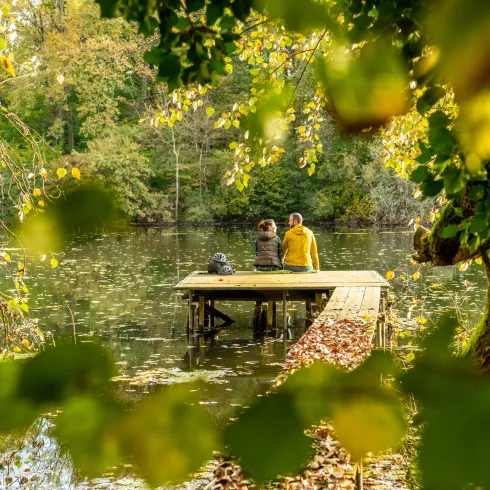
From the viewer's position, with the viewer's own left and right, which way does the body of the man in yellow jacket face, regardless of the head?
facing away from the viewer

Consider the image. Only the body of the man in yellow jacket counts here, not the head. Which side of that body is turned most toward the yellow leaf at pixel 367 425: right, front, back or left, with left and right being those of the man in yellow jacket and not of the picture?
back

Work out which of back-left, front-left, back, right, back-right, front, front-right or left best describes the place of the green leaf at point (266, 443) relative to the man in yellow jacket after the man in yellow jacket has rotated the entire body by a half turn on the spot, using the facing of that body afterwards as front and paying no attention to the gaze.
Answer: front

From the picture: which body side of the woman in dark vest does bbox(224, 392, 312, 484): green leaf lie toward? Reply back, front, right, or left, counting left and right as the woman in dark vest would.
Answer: back

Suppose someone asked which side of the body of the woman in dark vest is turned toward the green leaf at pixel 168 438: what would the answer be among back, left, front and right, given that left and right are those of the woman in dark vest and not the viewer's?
back

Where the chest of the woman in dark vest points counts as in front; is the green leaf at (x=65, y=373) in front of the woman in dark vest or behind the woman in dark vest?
behind

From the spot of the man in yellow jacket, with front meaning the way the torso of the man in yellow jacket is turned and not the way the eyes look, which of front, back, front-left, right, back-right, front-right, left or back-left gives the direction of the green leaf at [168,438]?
back

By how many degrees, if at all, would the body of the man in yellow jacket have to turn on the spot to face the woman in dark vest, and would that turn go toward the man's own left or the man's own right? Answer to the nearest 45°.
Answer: approximately 45° to the man's own left

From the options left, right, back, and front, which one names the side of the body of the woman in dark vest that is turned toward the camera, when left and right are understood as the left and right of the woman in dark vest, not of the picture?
back

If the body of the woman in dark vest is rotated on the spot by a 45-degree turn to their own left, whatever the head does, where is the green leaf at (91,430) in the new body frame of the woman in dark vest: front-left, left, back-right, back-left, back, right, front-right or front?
back-left

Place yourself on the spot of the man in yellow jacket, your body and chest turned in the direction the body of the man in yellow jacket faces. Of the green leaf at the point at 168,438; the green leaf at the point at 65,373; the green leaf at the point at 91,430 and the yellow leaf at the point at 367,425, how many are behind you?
4

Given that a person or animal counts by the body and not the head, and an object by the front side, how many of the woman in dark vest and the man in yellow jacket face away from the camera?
2
